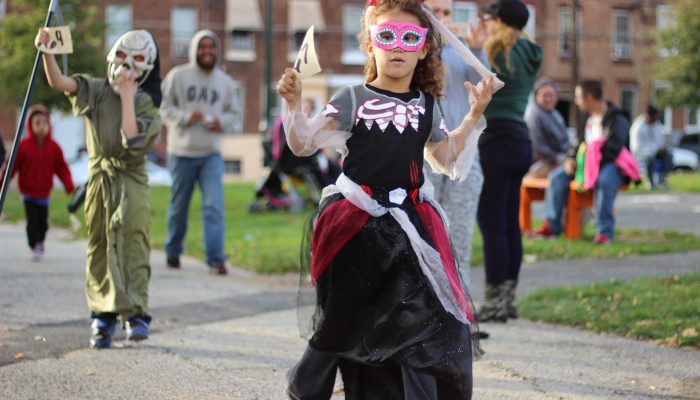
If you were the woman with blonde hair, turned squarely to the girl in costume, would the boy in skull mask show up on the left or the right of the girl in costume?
right

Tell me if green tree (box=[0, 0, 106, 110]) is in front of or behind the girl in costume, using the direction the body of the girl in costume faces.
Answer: behind

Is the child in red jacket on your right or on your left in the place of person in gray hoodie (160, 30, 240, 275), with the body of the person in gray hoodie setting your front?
on your right

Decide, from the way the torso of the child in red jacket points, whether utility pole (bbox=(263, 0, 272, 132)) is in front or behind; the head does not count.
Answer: behind

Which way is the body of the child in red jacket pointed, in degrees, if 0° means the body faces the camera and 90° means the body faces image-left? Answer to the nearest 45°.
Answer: approximately 0°
